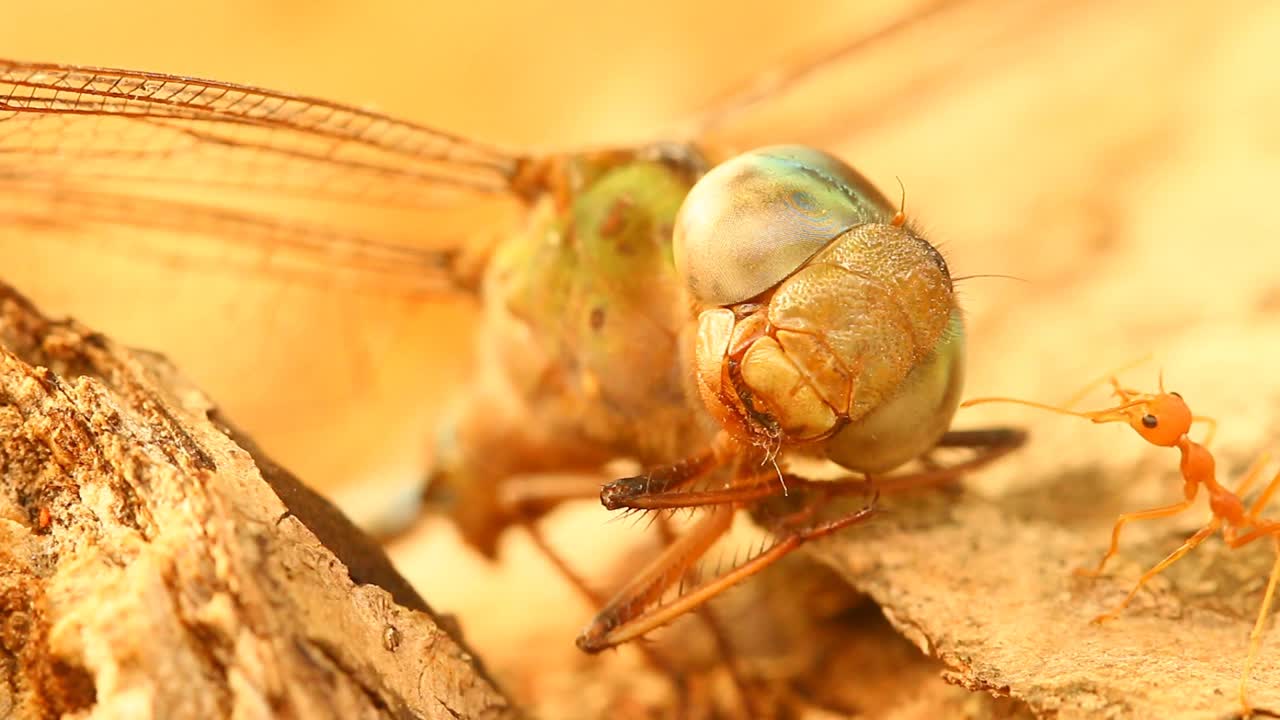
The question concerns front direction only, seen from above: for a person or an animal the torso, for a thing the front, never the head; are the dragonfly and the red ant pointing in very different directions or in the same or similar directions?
very different directions

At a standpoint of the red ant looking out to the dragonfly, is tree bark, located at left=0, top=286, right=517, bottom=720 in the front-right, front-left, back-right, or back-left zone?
front-left

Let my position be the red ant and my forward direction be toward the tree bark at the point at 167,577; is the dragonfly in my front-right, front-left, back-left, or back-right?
front-right

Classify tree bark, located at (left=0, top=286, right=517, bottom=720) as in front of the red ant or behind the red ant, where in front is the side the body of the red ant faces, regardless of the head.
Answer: in front

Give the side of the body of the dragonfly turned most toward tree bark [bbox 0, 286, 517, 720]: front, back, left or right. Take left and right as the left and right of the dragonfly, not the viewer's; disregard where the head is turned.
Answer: right

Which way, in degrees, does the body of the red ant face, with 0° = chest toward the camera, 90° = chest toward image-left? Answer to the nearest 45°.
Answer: approximately 90°

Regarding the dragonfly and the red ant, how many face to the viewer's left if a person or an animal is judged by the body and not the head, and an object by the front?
1
